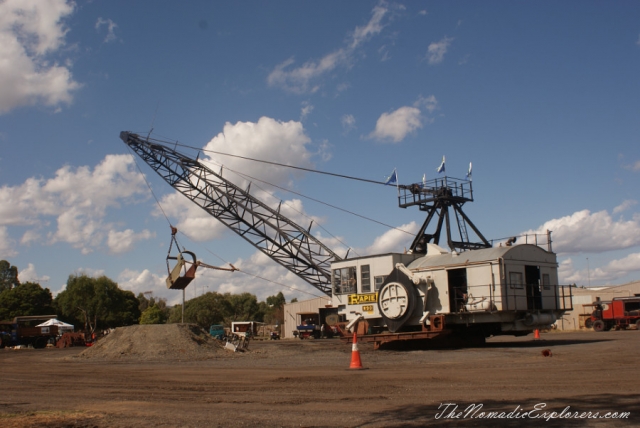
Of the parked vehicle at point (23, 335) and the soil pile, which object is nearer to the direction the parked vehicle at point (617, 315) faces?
the parked vehicle

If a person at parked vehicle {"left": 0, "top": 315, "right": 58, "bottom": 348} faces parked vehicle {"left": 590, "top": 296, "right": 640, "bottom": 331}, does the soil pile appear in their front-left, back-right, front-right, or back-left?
front-right

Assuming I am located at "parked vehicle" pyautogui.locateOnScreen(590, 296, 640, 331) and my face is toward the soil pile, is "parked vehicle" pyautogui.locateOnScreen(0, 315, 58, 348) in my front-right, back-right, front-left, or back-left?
front-right

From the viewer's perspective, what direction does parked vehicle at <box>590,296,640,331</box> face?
to the viewer's left

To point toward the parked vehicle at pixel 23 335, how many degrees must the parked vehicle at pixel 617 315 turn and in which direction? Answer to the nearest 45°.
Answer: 0° — it already faces it

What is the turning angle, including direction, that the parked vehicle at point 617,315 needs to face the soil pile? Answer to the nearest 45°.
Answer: approximately 45° to its left

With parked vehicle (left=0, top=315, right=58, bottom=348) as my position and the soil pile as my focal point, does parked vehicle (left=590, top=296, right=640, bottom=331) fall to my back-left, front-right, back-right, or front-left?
front-left

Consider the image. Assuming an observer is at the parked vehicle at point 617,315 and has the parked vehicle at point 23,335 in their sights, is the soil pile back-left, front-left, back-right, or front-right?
front-left
